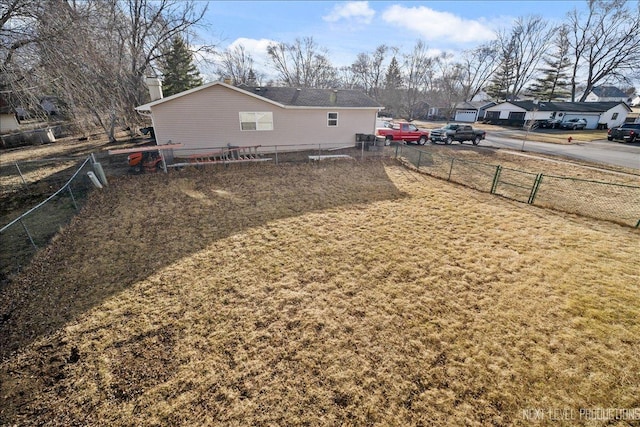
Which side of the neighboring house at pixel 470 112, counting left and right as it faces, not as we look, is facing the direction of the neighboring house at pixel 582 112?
left

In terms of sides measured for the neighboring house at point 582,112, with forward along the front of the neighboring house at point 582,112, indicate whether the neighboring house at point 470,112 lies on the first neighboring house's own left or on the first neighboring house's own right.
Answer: on the first neighboring house's own right

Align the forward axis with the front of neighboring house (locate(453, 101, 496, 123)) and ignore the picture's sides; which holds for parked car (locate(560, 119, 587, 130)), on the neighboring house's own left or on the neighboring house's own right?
on the neighboring house's own left

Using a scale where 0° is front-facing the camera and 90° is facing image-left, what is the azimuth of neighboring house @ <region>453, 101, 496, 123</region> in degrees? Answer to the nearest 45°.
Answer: approximately 45°

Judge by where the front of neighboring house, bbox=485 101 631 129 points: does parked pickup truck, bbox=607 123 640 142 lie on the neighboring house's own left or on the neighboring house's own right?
on the neighboring house's own left

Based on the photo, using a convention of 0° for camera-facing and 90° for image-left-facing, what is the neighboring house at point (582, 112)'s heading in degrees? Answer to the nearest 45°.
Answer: approximately 45°
